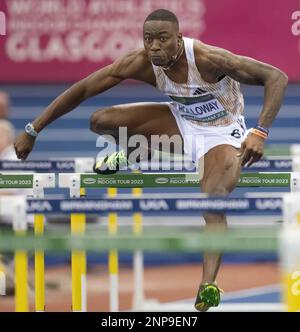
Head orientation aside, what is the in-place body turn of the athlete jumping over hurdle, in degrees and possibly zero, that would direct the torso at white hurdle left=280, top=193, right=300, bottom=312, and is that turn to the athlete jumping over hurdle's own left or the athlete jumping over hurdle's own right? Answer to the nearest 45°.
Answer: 0° — they already face it

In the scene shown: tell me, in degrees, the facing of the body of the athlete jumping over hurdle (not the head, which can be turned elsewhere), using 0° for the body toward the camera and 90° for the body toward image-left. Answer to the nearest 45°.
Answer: approximately 0°
